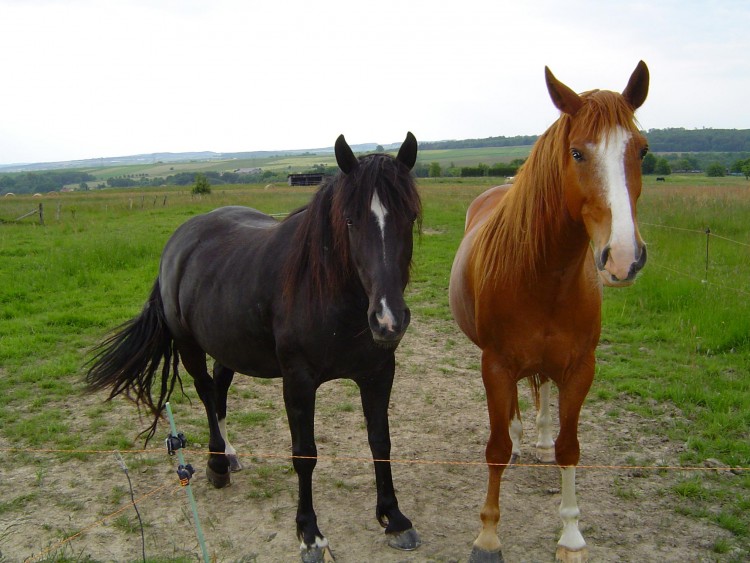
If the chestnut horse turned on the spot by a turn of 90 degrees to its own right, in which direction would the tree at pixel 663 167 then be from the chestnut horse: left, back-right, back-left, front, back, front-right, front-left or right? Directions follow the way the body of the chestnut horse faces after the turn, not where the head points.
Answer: right

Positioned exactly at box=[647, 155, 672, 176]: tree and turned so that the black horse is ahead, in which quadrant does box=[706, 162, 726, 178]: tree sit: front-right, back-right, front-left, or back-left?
back-left

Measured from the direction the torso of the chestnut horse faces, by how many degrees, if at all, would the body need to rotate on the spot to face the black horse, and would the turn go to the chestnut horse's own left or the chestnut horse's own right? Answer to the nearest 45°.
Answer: approximately 90° to the chestnut horse's own right

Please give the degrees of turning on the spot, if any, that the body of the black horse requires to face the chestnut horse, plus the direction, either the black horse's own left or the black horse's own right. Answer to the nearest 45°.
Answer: approximately 45° to the black horse's own left

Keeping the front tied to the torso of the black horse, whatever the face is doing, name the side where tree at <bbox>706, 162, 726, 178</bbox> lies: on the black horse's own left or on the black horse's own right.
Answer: on the black horse's own left

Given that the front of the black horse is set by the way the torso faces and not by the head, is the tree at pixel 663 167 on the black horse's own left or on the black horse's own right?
on the black horse's own left
